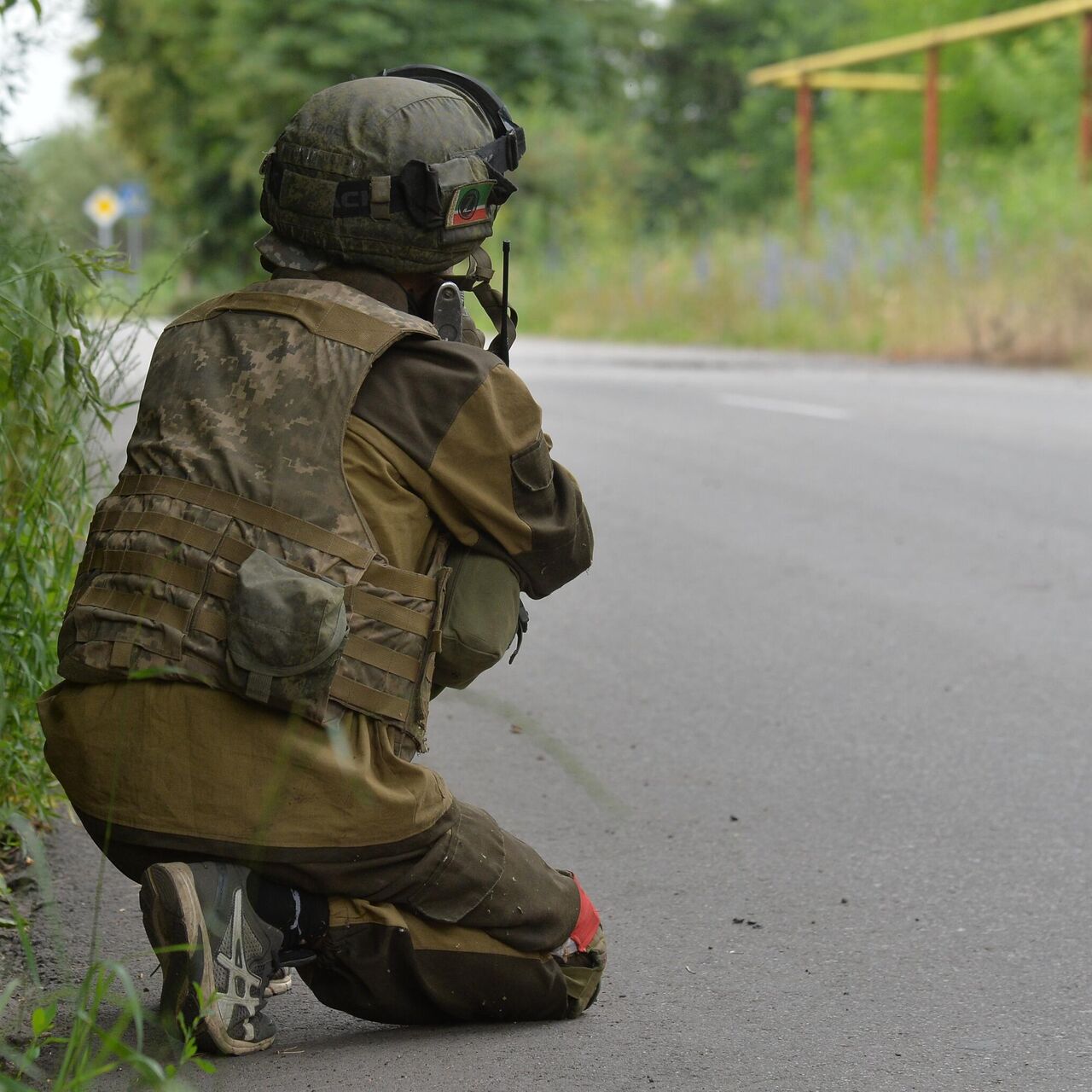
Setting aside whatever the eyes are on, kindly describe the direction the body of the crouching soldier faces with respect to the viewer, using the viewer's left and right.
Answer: facing away from the viewer and to the right of the viewer

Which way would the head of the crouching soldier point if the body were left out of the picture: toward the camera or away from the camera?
away from the camera

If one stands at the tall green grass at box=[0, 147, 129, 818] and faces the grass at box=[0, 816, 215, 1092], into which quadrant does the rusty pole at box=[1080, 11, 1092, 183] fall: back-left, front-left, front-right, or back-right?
back-left

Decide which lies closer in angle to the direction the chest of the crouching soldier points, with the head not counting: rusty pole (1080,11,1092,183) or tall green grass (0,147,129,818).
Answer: the rusty pole

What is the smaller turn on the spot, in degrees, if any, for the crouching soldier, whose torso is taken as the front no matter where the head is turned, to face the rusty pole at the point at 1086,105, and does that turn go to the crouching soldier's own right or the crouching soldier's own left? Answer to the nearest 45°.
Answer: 0° — they already face it

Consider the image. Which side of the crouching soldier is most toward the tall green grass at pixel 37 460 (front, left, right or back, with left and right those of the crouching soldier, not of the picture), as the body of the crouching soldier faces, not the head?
left
